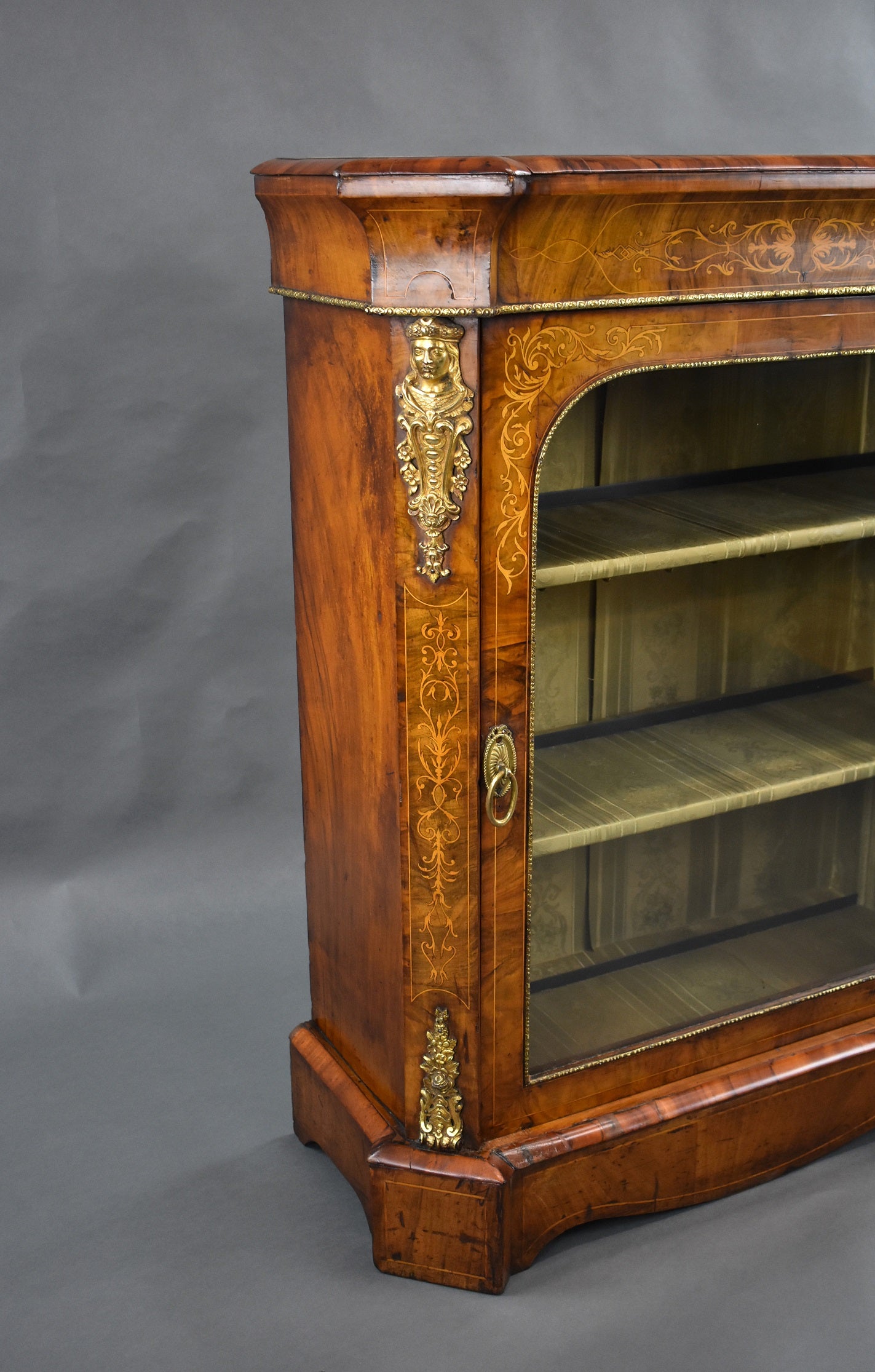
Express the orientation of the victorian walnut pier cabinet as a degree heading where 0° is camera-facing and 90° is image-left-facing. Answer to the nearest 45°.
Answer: approximately 315°
